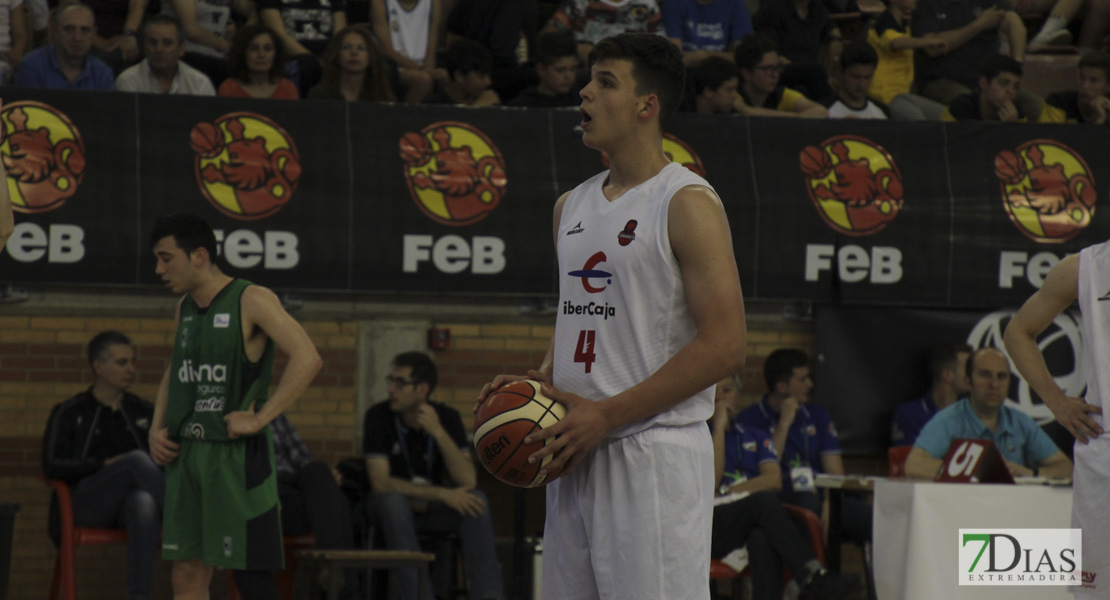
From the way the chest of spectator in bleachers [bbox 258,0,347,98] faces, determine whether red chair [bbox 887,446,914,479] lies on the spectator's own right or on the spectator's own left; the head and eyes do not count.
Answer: on the spectator's own left

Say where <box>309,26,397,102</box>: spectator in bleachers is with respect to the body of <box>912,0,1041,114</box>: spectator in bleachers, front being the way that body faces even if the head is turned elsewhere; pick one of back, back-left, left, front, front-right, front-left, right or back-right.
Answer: front-right

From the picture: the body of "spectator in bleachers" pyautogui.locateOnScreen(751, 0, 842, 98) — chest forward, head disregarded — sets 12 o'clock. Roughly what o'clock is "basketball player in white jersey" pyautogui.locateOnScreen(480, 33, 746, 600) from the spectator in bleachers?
The basketball player in white jersey is roughly at 12 o'clock from the spectator in bleachers.

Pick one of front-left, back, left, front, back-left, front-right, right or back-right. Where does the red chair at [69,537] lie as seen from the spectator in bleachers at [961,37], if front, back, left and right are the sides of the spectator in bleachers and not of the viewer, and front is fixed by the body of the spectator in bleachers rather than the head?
front-right

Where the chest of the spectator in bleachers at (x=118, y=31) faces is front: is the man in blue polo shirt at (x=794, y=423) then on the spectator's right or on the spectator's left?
on the spectator's left

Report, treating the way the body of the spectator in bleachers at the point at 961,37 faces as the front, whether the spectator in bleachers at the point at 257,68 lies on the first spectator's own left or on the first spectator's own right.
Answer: on the first spectator's own right

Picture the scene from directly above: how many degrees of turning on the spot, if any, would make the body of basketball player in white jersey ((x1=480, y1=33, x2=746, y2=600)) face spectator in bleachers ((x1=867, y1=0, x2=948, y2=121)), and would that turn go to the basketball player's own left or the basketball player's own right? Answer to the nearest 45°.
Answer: approximately 135° to the basketball player's own right
